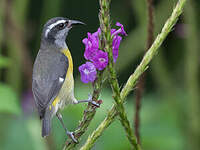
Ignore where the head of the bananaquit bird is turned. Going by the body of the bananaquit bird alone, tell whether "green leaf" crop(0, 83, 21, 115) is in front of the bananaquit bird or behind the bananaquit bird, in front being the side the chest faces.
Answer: behind

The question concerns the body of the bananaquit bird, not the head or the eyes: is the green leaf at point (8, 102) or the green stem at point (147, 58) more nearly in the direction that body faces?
the green stem

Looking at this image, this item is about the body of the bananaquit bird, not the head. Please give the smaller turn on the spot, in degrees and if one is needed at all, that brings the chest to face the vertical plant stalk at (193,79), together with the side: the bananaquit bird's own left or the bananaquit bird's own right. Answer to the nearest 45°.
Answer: approximately 45° to the bananaquit bird's own left

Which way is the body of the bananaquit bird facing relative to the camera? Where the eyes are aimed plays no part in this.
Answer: to the viewer's right
